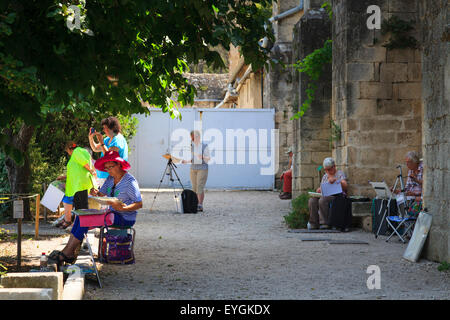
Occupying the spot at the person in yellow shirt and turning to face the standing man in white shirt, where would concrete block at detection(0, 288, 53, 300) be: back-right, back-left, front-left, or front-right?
back-right

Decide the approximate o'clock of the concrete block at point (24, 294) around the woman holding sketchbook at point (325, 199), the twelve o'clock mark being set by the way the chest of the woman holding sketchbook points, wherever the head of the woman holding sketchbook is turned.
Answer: The concrete block is roughly at 11 o'clock from the woman holding sketchbook.

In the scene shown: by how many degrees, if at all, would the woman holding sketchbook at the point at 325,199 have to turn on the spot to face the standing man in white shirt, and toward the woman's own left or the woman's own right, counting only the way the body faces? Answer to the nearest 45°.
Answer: approximately 90° to the woman's own right

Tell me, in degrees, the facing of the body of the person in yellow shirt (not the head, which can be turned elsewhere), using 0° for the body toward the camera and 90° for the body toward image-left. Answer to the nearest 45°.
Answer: approximately 90°

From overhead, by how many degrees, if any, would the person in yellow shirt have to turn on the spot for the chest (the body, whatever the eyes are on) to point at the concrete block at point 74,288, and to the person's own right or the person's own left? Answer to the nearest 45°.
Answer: approximately 90° to the person's own left

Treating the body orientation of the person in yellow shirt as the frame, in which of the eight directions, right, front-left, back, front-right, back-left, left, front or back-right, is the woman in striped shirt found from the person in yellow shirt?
left

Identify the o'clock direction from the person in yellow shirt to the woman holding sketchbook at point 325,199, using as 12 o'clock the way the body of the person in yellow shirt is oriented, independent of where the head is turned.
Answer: The woman holding sketchbook is roughly at 6 o'clock from the person in yellow shirt.

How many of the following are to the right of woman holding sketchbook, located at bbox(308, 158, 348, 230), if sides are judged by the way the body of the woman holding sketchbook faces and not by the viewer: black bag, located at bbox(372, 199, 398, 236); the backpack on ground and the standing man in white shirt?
2

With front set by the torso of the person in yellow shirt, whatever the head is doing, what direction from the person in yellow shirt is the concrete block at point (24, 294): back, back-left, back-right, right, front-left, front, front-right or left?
left

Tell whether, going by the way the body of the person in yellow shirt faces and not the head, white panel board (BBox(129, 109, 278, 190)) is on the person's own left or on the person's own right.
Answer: on the person's own right

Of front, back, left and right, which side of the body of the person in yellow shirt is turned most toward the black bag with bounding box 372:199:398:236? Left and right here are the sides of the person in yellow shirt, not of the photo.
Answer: back

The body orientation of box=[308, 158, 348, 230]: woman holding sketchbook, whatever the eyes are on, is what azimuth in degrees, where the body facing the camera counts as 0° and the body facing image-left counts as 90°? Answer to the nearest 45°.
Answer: approximately 45°

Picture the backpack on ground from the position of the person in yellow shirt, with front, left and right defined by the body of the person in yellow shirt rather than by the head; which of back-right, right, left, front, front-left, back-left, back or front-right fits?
back-right

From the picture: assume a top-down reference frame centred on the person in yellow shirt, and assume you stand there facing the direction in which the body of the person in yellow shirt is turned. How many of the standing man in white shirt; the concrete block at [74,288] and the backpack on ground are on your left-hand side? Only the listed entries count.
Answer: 1
